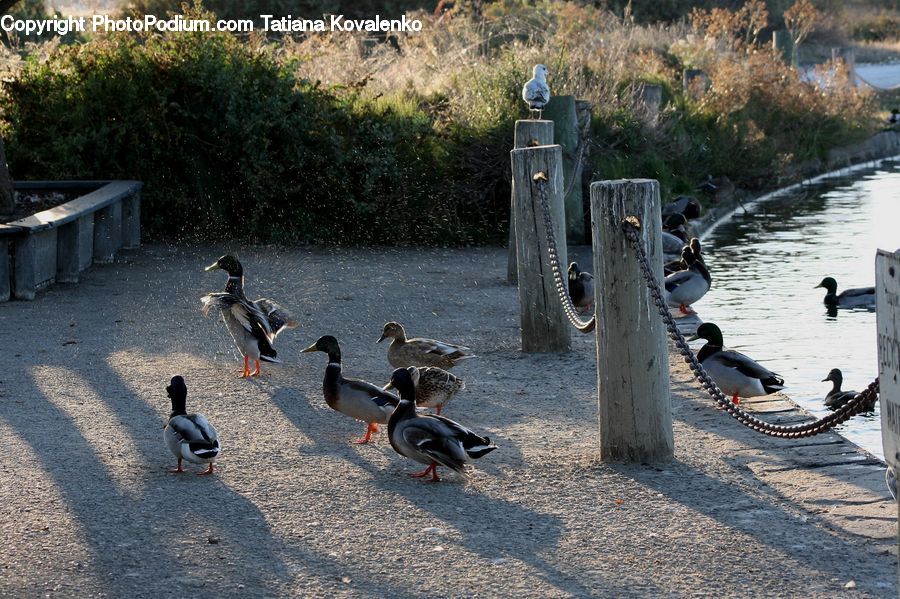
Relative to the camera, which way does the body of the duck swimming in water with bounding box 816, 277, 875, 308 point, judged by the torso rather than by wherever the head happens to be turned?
to the viewer's left

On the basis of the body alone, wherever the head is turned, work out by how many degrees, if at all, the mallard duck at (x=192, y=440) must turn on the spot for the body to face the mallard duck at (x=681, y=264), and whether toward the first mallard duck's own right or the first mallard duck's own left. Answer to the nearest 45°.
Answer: approximately 90° to the first mallard duck's own right

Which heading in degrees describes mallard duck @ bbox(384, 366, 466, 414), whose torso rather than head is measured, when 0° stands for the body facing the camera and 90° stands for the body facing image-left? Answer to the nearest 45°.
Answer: approximately 90°

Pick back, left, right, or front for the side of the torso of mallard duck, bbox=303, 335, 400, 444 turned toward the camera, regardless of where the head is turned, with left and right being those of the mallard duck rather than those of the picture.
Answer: left

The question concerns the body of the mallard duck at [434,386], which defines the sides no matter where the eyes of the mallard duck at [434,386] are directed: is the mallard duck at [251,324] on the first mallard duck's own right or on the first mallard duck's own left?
on the first mallard duck's own right

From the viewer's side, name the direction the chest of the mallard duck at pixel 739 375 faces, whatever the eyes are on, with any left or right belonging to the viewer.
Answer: facing to the left of the viewer

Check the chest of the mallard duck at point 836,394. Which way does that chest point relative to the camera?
to the viewer's left

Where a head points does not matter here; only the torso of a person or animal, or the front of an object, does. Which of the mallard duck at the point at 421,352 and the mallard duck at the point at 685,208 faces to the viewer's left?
the mallard duck at the point at 421,352

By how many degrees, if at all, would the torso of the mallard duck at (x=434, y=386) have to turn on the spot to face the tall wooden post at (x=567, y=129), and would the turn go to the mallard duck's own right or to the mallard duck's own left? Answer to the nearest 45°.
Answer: approximately 90° to the mallard duck's own right

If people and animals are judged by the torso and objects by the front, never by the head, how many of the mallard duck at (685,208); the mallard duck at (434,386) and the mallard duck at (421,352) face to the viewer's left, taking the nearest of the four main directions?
2

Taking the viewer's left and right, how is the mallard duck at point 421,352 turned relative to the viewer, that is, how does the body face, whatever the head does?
facing to the left of the viewer
